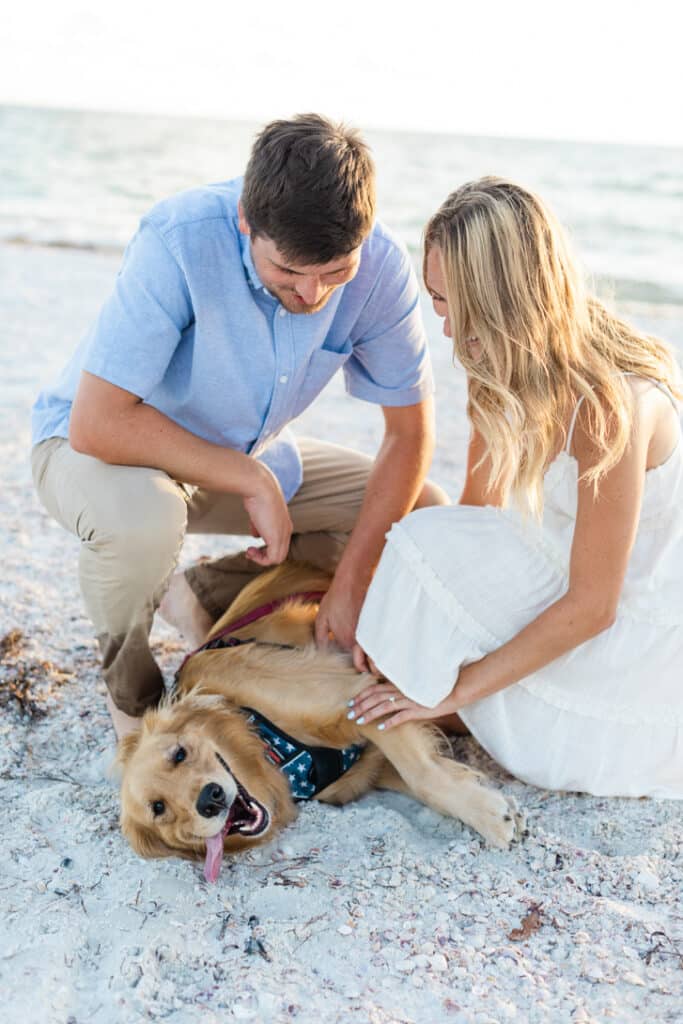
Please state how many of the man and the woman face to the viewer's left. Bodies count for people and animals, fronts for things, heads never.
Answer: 1

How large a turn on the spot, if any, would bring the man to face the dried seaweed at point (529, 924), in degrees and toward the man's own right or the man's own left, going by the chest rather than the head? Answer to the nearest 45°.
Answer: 0° — they already face it

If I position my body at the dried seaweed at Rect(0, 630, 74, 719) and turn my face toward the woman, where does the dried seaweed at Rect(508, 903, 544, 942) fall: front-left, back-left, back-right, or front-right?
front-right

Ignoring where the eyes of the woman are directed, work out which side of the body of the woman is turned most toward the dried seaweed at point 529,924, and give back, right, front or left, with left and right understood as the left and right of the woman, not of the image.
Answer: left

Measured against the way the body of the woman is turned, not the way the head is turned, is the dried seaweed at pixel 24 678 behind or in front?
in front

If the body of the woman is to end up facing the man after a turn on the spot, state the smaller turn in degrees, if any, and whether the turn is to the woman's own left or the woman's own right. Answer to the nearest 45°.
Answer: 0° — they already face them

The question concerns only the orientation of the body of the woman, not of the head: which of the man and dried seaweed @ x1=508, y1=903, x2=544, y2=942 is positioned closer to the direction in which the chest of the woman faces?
the man

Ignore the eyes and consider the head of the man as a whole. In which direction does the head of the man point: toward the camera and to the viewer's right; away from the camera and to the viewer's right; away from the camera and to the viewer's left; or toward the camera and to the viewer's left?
toward the camera and to the viewer's right

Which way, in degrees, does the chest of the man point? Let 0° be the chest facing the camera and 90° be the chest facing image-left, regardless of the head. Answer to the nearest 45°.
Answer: approximately 315°

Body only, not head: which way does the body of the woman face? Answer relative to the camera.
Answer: to the viewer's left

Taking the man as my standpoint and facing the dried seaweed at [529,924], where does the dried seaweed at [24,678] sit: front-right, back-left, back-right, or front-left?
back-right
